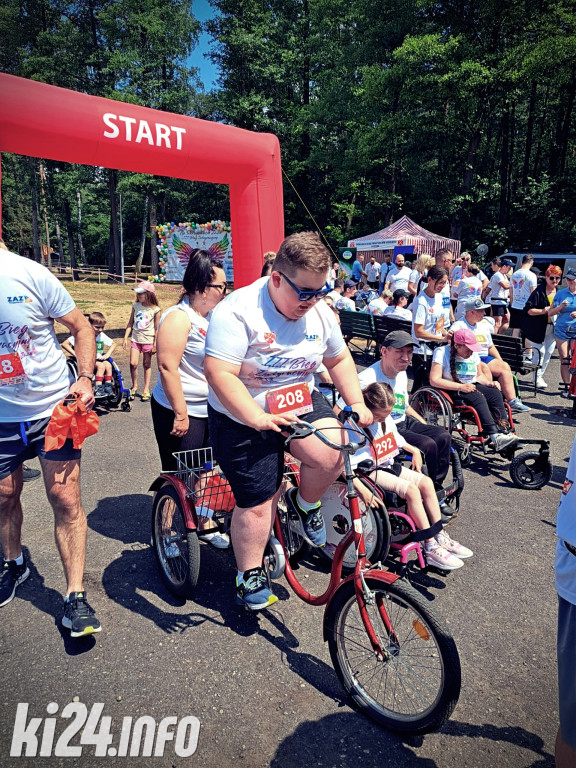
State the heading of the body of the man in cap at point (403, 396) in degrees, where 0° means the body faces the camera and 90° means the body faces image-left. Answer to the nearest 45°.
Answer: approximately 315°

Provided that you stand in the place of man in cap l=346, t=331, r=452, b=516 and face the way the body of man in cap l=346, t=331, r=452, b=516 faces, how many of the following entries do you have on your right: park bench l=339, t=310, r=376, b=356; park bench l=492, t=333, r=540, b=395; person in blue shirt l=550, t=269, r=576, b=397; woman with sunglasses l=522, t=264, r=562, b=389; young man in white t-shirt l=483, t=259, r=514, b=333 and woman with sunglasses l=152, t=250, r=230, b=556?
1

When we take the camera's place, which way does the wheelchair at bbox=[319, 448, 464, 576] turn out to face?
facing the viewer and to the right of the viewer

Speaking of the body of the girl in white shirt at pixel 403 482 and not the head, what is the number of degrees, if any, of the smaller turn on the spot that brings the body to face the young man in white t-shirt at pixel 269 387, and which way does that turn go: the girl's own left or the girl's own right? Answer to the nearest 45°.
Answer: approximately 90° to the girl's own right

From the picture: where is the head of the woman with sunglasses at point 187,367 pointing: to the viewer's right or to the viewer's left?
to the viewer's right
